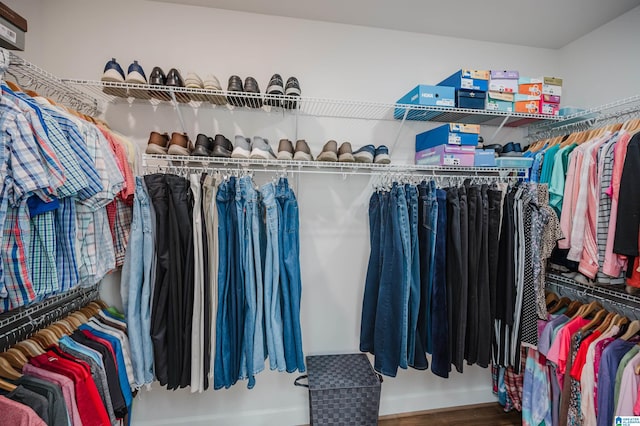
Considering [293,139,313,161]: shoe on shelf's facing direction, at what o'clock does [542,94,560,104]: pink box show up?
The pink box is roughly at 3 o'clock from the shoe on shelf.

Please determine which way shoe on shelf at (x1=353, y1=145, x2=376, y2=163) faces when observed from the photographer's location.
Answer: facing the viewer and to the left of the viewer

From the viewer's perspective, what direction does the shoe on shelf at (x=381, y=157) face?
toward the camera

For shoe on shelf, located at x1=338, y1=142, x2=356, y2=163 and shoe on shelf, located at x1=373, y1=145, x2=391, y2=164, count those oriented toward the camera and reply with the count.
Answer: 2

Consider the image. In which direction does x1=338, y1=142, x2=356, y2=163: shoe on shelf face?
toward the camera
